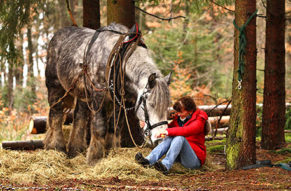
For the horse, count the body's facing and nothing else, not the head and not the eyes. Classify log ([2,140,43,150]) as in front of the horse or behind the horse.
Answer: behind

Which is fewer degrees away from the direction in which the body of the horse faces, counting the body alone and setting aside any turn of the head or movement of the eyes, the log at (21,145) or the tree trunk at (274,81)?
the tree trunk

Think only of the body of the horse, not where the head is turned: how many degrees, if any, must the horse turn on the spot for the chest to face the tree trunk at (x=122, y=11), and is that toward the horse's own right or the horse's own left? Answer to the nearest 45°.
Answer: approximately 135° to the horse's own left

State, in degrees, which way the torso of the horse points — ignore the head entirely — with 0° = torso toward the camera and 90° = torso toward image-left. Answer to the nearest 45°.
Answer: approximately 315°

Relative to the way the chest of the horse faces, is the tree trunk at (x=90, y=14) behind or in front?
behind

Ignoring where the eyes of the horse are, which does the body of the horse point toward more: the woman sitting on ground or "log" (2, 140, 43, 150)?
the woman sitting on ground
